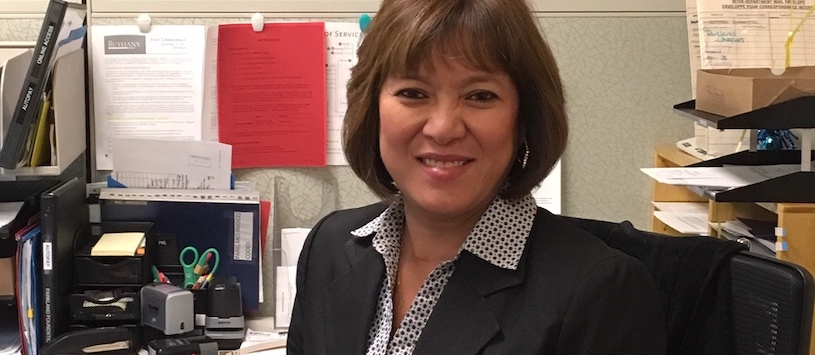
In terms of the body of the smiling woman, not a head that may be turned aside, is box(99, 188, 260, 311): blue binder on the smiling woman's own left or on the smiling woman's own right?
on the smiling woman's own right

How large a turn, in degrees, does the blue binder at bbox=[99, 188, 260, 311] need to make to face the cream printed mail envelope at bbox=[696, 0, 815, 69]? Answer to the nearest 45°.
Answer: approximately 45° to its left

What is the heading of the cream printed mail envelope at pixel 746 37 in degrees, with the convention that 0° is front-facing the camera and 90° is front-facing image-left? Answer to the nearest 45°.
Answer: approximately 0°
